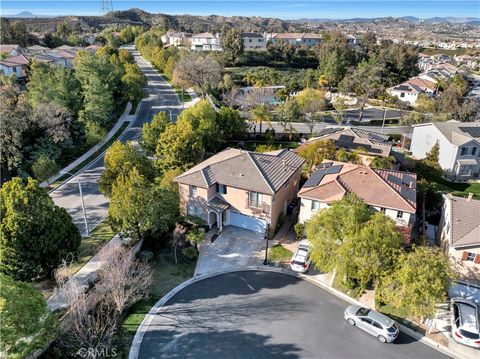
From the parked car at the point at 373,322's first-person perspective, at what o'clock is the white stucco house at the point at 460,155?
The white stucco house is roughly at 2 o'clock from the parked car.

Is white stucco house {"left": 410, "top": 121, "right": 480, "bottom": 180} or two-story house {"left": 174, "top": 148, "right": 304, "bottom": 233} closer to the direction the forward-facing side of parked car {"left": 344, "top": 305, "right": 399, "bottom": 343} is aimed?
the two-story house

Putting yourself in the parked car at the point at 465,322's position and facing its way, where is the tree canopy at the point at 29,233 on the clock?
The tree canopy is roughly at 8 o'clock from the parked car.

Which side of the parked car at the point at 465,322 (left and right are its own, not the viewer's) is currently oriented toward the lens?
back

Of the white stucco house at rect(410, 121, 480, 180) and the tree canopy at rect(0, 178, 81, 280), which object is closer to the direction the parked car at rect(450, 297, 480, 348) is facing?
the white stucco house

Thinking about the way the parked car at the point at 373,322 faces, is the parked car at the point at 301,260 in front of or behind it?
in front

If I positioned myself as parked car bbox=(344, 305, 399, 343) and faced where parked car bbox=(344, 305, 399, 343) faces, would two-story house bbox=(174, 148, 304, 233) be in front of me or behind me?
in front

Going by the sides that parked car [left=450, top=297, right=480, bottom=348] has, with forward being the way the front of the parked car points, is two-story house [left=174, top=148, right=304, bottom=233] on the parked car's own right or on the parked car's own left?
on the parked car's own left

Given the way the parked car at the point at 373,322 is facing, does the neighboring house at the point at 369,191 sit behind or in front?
in front

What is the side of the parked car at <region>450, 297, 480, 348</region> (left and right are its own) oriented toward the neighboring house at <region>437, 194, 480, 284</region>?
front
